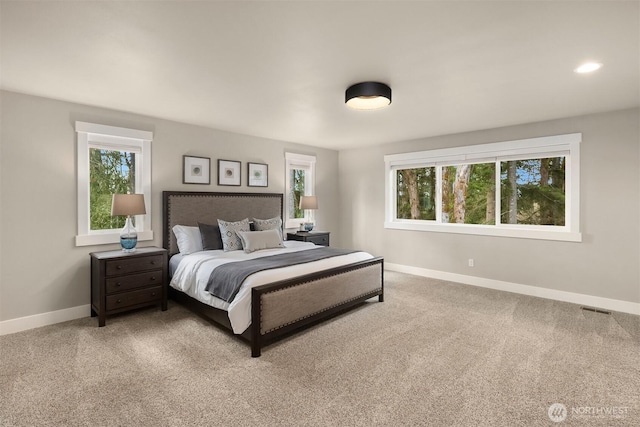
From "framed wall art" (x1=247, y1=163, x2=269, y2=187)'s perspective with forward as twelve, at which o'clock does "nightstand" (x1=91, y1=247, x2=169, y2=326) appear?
The nightstand is roughly at 3 o'clock from the framed wall art.

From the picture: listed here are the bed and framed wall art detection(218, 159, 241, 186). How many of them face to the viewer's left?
0

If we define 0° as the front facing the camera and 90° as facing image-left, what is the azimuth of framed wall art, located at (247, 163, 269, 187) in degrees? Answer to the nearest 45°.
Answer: approximately 315°

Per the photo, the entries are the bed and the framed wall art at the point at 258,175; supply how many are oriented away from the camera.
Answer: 0

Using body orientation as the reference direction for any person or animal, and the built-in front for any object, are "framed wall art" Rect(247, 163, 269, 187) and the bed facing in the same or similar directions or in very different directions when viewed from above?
same or similar directions

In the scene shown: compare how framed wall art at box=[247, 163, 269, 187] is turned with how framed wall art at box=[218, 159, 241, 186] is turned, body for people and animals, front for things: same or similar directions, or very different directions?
same or similar directions

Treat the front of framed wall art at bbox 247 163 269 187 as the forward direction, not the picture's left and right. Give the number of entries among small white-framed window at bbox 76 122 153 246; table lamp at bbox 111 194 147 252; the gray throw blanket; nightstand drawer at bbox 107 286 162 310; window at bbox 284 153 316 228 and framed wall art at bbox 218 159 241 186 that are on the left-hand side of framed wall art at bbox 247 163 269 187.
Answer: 1

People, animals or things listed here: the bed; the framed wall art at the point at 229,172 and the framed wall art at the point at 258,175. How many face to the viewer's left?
0

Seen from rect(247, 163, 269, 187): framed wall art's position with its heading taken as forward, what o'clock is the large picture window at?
The large picture window is roughly at 11 o'clock from the framed wall art.

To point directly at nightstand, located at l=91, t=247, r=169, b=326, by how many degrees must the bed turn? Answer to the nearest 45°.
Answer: approximately 135° to its right

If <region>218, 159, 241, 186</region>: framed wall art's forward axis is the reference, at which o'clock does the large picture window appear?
The large picture window is roughly at 11 o'clock from the framed wall art.

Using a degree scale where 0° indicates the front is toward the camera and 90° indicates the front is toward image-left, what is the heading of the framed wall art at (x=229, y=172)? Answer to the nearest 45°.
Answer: approximately 315°

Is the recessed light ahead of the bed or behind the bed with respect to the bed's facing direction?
ahead

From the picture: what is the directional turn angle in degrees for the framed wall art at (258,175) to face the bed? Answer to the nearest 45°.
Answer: approximately 45° to its right

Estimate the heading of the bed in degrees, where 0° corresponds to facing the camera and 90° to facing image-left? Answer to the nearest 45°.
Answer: approximately 315°
